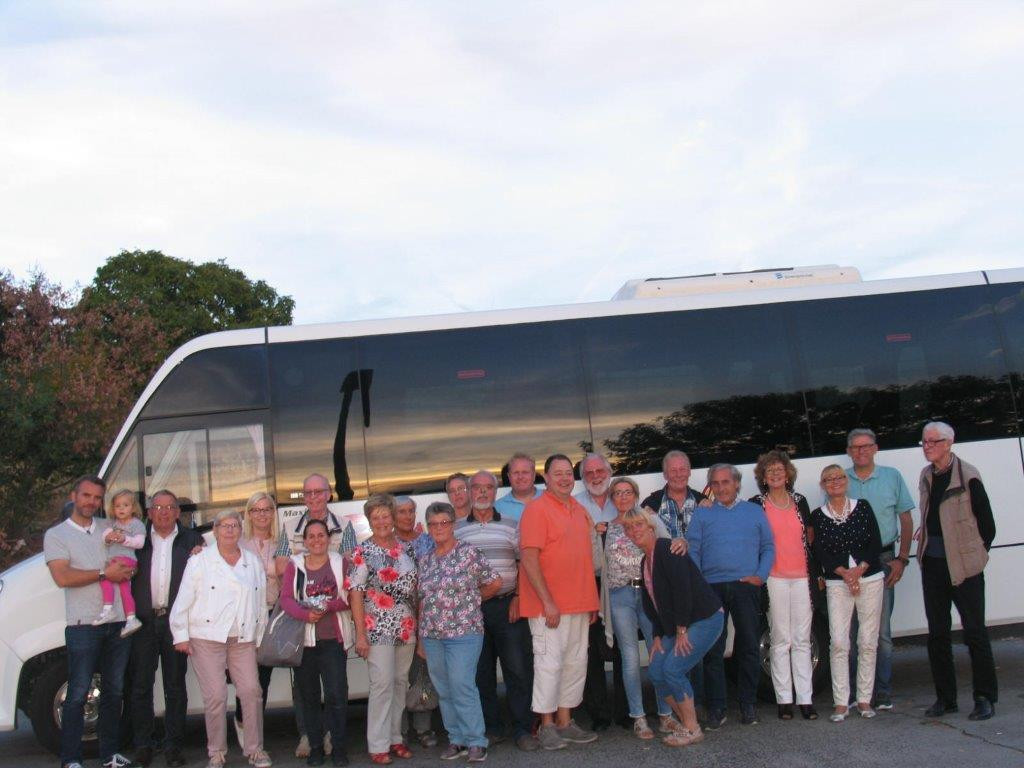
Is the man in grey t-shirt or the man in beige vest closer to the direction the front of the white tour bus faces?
the man in grey t-shirt

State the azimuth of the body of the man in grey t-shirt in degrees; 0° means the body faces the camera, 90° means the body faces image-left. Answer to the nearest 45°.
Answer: approximately 315°

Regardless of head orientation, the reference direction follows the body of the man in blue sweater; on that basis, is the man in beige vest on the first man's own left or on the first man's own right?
on the first man's own left

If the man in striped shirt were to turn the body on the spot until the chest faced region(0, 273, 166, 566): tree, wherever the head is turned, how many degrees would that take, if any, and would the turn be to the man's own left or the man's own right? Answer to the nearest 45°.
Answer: approximately 135° to the man's own right

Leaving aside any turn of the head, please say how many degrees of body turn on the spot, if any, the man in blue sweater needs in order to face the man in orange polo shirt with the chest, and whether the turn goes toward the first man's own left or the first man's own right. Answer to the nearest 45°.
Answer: approximately 45° to the first man's own right

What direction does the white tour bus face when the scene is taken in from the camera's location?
facing to the left of the viewer

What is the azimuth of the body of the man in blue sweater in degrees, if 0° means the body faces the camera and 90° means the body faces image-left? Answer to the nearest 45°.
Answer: approximately 0°

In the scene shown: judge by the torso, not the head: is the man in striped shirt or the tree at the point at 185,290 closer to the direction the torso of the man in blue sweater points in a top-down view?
the man in striped shirt

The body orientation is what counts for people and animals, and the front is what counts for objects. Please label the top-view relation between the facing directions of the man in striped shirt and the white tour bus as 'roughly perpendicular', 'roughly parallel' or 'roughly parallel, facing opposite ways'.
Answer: roughly perpendicular
